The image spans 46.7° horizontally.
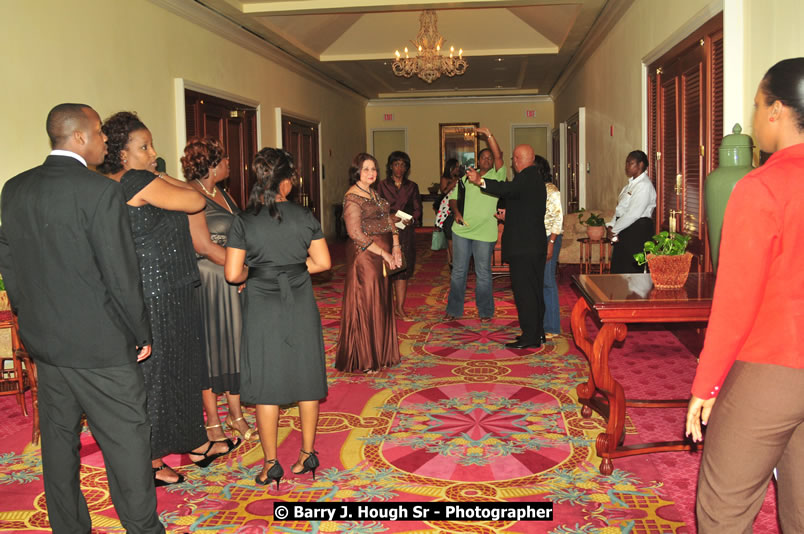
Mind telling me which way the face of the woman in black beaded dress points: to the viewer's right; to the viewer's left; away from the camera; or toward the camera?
to the viewer's right

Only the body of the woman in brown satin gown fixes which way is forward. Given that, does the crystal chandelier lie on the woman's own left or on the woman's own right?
on the woman's own left

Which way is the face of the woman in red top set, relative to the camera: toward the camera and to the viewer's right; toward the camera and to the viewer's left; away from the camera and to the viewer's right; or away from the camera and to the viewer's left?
away from the camera and to the viewer's left

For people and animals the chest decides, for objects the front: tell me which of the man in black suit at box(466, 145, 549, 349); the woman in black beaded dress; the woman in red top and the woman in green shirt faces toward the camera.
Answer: the woman in green shirt

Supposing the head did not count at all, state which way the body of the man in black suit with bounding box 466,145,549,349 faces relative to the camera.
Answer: to the viewer's left

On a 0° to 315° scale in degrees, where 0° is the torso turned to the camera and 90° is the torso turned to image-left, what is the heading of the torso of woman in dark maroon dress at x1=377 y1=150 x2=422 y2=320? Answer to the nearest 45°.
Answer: approximately 0°

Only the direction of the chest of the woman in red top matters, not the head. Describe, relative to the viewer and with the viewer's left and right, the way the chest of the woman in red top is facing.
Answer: facing away from the viewer and to the left of the viewer

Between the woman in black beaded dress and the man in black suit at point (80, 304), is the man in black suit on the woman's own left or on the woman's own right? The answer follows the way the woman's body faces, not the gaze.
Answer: on the woman's own right
